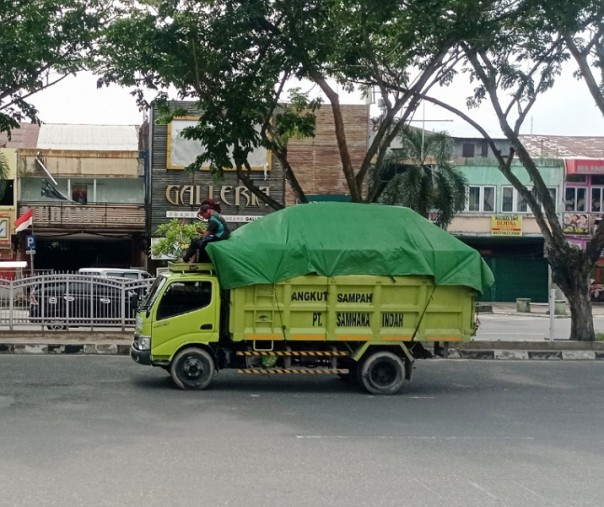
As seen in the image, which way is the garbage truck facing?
to the viewer's left

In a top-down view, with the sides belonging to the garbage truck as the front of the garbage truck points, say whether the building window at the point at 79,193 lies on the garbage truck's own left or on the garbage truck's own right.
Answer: on the garbage truck's own right

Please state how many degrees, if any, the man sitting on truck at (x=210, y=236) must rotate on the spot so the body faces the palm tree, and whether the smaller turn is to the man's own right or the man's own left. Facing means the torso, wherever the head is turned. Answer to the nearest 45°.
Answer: approximately 90° to the man's own right

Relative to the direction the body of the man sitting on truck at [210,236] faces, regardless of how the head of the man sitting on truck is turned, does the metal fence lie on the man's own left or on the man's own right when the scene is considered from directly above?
on the man's own right

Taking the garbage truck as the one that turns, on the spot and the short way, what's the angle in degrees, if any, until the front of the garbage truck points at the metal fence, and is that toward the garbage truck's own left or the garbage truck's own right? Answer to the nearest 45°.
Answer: approximately 45° to the garbage truck's own right

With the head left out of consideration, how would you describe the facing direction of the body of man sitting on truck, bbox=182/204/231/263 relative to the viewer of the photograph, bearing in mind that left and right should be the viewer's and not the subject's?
facing to the left of the viewer

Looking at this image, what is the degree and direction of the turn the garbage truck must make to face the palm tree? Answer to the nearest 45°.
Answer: approximately 90° to its right

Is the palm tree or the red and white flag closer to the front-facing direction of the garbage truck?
the red and white flag
